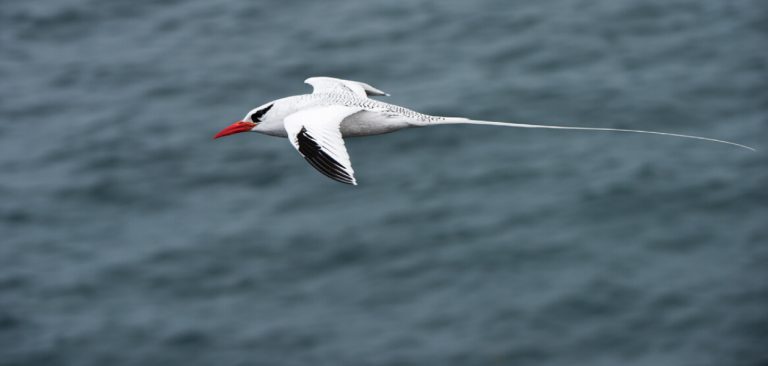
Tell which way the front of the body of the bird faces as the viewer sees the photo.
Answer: to the viewer's left
